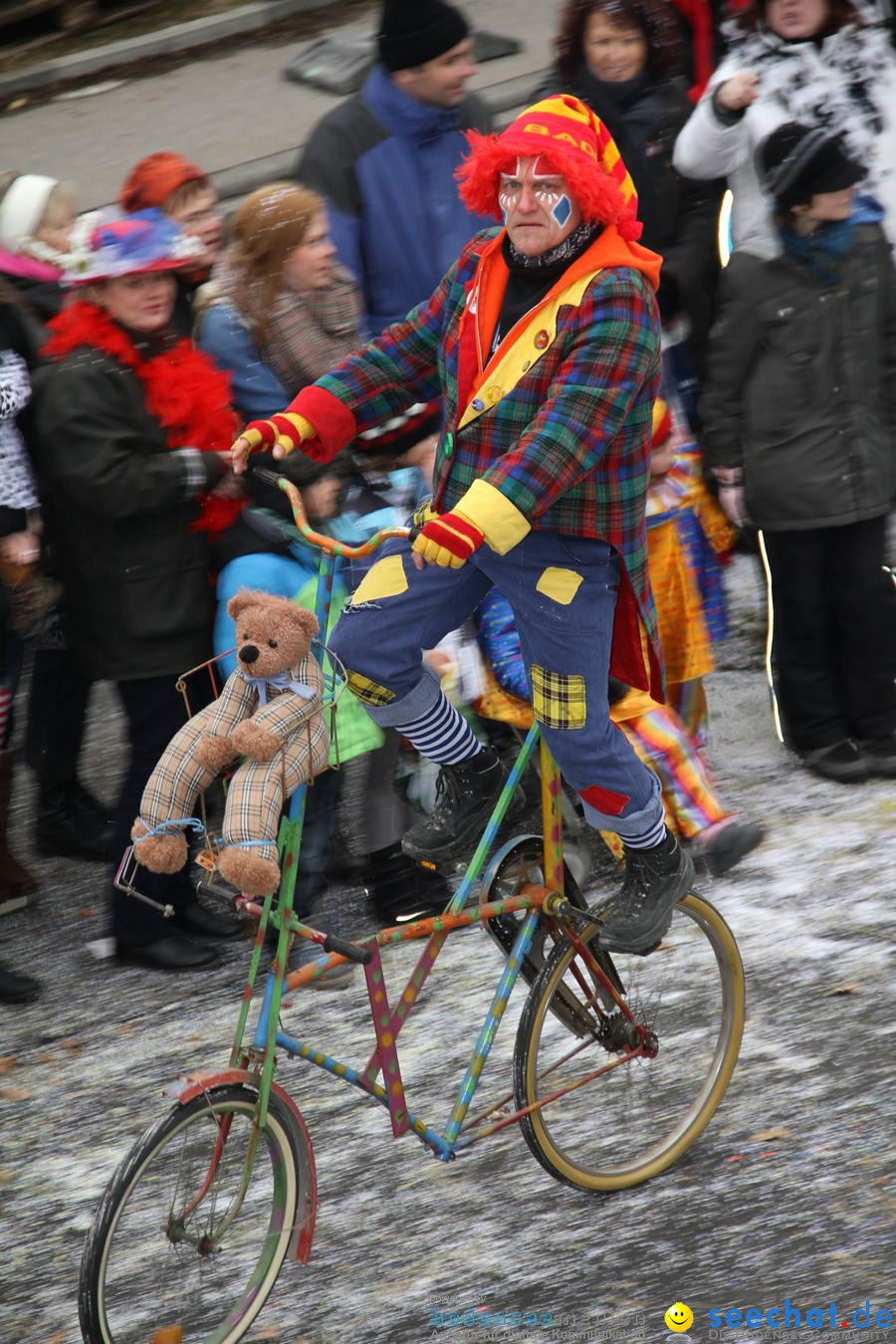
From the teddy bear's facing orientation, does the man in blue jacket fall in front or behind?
behind

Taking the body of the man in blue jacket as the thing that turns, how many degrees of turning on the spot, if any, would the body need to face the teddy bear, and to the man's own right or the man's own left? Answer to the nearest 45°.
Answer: approximately 45° to the man's own right

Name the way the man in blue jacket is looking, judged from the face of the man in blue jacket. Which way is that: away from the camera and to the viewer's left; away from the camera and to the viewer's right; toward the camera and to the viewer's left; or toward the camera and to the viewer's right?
toward the camera and to the viewer's right

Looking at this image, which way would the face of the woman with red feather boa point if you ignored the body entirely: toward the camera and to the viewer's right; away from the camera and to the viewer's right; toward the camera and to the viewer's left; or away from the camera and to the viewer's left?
toward the camera and to the viewer's right

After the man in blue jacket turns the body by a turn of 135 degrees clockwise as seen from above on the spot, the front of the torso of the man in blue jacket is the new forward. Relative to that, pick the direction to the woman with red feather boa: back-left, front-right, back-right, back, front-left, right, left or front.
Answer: front-left

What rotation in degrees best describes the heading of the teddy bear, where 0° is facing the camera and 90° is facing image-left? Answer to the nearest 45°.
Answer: approximately 45°

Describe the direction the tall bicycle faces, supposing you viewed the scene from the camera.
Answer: facing the viewer and to the left of the viewer

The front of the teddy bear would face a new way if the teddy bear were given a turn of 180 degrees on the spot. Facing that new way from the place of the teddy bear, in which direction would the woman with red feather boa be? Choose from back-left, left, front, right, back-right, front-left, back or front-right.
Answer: front-left
